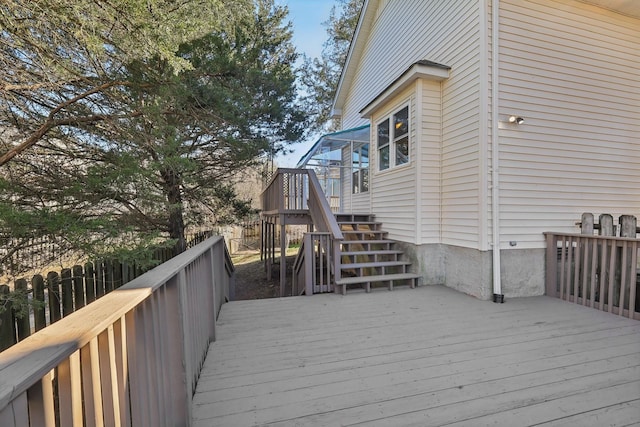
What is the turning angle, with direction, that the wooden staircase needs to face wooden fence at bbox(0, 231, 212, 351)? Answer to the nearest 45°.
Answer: approximately 45° to its right

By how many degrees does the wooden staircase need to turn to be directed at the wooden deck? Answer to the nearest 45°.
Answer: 0° — it already faces it

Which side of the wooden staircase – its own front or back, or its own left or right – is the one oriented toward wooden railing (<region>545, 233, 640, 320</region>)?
left

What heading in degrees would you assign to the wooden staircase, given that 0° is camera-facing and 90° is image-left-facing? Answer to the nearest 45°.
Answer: approximately 0°
